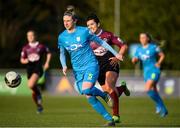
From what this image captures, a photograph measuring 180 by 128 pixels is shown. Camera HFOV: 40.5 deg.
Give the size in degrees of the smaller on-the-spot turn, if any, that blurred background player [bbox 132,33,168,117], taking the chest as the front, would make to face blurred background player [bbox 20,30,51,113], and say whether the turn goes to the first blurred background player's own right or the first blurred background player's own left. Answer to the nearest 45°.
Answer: approximately 45° to the first blurred background player's own right

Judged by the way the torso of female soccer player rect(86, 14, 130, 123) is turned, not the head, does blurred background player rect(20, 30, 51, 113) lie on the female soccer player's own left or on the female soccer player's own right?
on the female soccer player's own right

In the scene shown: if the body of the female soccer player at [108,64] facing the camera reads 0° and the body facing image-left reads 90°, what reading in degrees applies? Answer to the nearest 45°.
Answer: approximately 45°

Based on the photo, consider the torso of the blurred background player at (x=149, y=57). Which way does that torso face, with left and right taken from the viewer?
facing the viewer and to the left of the viewer

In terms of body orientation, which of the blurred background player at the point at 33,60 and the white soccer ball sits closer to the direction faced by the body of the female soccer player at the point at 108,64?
the white soccer ball

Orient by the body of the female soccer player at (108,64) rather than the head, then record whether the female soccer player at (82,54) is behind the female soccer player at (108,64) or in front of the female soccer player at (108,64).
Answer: in front

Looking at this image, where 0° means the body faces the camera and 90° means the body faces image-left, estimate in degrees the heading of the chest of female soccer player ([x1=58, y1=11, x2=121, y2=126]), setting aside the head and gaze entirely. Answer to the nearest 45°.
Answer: approximately 45°
